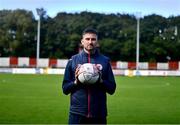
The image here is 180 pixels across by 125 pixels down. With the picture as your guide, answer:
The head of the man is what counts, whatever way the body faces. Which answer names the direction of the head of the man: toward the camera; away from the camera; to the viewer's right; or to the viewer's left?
toward the camera

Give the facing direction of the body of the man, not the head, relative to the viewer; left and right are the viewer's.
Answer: facing the viewer
